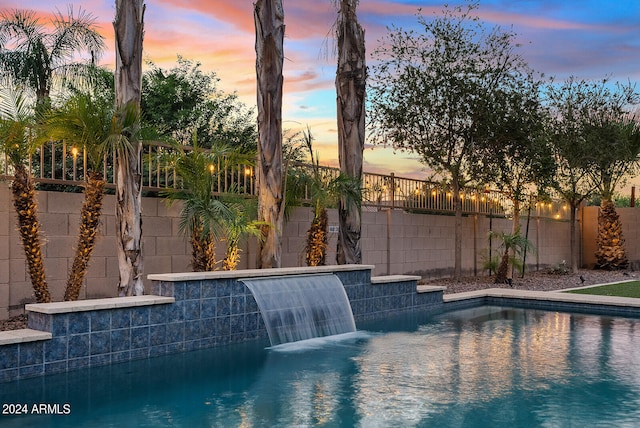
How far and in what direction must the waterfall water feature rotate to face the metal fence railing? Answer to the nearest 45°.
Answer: approximately 135° to its left

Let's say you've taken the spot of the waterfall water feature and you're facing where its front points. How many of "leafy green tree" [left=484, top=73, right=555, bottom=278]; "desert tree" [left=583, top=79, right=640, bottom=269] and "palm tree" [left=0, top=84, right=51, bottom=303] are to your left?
2

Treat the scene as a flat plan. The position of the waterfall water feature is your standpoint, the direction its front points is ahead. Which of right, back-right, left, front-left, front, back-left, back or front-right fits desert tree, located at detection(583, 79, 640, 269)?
left

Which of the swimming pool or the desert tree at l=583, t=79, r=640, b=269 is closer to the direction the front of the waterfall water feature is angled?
the swimming pool

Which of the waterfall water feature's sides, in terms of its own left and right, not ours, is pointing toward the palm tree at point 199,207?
back

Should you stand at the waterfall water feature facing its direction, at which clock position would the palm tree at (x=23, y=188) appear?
The palm tree is roughly at 4 o'clock from the waterfall water feature.

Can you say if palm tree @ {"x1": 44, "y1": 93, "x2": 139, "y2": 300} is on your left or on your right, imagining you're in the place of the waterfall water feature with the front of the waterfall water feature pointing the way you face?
on your right

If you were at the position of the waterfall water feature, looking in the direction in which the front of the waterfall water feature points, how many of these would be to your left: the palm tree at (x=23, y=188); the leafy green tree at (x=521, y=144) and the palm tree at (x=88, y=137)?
1

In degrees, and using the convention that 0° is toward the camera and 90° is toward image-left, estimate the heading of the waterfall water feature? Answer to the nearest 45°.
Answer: approximately 315°

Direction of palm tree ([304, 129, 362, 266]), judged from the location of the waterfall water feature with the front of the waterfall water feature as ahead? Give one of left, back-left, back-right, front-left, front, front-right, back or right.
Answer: back-left
